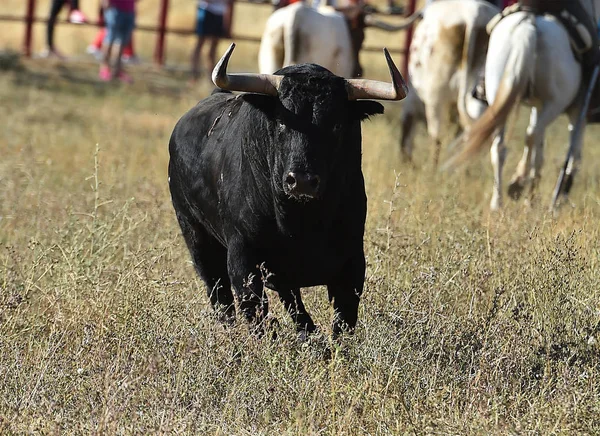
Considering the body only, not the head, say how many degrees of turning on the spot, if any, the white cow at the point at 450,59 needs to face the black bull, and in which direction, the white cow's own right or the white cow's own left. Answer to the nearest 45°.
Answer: approximately 135° to the white cow's own left

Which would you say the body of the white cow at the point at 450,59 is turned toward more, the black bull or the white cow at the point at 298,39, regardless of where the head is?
the white cow
